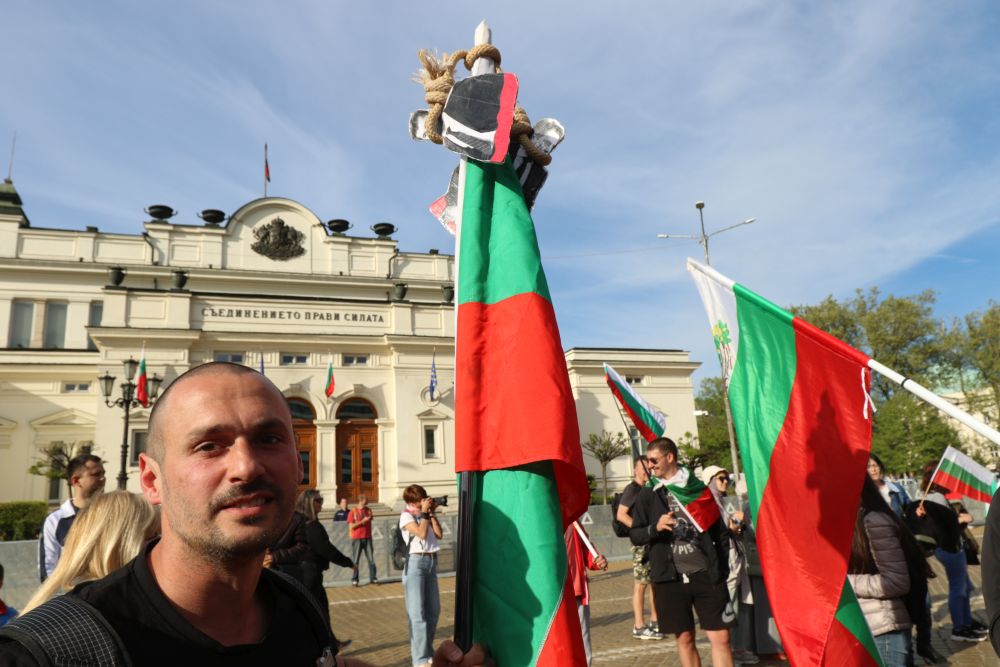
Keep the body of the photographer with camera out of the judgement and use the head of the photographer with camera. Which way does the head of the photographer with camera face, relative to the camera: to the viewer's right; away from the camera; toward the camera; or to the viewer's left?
to the viewer's right

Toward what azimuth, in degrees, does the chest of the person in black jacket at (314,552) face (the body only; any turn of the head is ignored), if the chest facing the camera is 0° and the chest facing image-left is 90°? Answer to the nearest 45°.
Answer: approximately 270°

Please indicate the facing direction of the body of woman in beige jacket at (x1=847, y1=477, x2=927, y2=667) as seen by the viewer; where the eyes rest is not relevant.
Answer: to the viewer's left

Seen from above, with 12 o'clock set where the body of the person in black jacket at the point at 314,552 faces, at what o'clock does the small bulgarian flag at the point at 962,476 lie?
The small bulgarian flag is roughly at 12 o'clock from the person in black jacket.

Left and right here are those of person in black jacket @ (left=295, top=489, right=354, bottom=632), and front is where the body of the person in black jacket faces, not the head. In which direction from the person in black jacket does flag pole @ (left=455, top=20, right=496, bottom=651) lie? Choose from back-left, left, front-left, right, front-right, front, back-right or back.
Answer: right

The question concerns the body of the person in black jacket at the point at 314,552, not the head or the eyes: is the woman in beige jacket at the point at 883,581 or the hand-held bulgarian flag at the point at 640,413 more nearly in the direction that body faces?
the hand-held bulgarian flag

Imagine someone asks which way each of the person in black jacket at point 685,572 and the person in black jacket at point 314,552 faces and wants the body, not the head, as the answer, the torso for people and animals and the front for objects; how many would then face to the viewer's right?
1

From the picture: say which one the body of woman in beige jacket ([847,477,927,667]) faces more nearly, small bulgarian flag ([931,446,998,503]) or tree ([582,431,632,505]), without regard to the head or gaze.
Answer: the tree

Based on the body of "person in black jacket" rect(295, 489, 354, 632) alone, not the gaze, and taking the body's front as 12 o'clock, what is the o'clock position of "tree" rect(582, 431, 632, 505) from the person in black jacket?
The tree is roughly at 10 o'clock from the person in black jacket.

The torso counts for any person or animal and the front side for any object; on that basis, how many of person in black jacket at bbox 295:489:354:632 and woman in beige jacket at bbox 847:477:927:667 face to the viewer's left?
1

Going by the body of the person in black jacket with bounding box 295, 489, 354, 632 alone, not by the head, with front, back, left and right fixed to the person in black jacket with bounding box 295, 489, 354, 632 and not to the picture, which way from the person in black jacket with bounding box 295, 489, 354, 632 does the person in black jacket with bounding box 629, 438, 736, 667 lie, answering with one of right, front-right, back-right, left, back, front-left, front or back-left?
front-right

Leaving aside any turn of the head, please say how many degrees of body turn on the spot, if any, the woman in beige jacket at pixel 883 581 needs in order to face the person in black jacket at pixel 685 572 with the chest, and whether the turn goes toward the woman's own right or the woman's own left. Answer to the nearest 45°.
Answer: approximately 45° to the woman's own right

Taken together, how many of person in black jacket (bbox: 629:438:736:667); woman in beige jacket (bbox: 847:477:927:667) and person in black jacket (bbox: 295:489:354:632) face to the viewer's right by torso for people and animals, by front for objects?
1

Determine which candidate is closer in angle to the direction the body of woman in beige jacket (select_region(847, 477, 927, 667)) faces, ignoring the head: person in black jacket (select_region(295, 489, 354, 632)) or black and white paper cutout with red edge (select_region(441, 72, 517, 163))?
the person in black jacket
